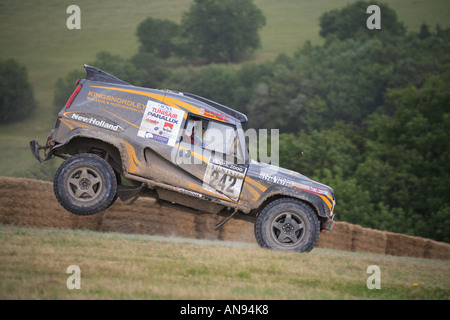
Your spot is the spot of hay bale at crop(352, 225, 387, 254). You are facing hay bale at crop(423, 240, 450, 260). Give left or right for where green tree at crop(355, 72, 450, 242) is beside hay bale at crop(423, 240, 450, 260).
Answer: left

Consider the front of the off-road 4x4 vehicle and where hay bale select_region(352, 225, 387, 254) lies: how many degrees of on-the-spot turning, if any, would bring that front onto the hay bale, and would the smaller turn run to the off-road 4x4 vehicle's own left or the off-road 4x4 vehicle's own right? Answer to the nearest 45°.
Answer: approximately 45° to the off-road 4x4 vehicle's own left

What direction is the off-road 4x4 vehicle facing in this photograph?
to the viewer's right

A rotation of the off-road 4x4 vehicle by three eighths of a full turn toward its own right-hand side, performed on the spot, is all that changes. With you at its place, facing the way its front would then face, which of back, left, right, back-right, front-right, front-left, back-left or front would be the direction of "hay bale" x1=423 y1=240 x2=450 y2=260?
back

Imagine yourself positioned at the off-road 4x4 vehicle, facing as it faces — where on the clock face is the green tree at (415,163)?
The green tree is roughly at 10 o'clock from the off-road 4x4 vehicle.

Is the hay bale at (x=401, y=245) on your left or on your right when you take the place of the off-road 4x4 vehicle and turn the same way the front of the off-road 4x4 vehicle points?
on your left

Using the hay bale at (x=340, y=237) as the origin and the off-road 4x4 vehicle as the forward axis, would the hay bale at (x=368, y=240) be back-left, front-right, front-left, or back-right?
back-left

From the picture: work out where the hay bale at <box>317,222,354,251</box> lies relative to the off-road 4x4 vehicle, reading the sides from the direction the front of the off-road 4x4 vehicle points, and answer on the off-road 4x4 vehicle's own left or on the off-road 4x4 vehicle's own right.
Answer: on the off-road 4x4 vehicle's own left

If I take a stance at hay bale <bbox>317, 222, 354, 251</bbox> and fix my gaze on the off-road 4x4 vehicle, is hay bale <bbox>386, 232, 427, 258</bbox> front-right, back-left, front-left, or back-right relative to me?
back-left
